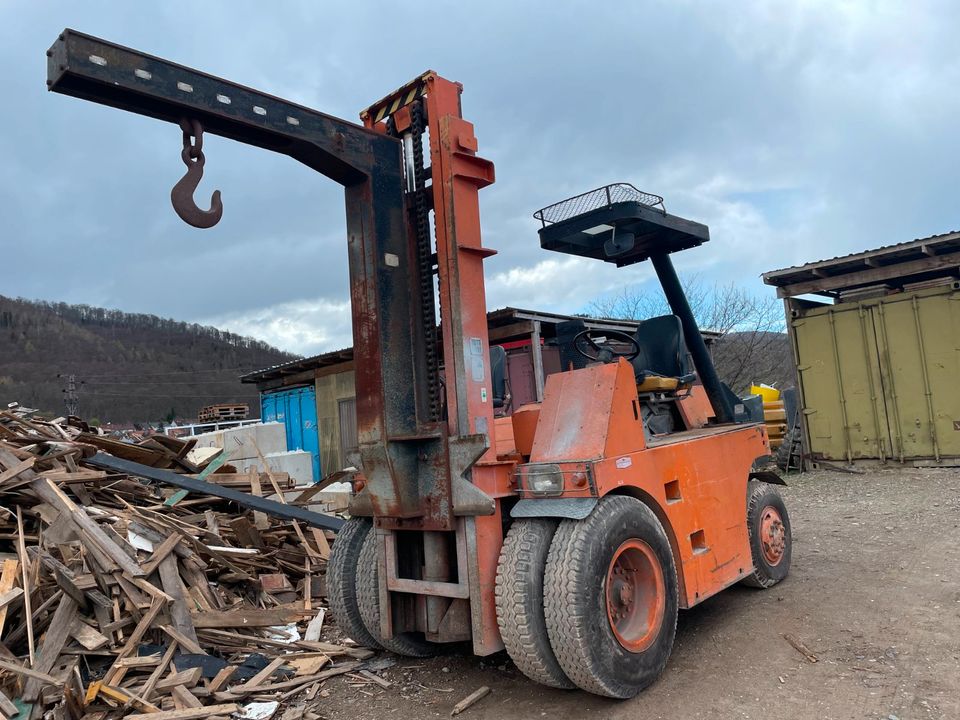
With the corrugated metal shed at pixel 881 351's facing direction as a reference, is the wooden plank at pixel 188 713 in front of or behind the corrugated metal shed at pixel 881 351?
in front

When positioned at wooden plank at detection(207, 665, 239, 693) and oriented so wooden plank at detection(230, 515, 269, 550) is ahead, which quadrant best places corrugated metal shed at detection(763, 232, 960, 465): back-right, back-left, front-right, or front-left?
front-right

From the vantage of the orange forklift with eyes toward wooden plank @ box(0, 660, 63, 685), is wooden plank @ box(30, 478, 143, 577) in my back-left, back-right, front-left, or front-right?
front-right

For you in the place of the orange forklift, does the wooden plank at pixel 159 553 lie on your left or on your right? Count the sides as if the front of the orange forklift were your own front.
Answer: on your right

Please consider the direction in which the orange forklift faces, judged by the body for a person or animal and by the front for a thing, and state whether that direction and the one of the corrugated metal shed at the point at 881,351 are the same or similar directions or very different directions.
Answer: same or similar directions

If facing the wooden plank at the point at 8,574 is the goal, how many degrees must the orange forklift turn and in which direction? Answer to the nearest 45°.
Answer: approximately 45° to its right

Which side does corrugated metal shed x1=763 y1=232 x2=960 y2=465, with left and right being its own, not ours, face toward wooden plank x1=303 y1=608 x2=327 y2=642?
front

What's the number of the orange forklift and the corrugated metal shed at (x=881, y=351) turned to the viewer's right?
0

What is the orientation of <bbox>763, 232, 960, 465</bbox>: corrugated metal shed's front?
toward the camera

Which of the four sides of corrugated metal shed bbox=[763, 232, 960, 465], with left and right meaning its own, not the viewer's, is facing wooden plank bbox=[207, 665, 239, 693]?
front

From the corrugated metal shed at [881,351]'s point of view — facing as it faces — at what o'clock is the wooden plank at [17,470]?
The wooden plank is roughly at 1 o'clock from the corrugated metal shed.
